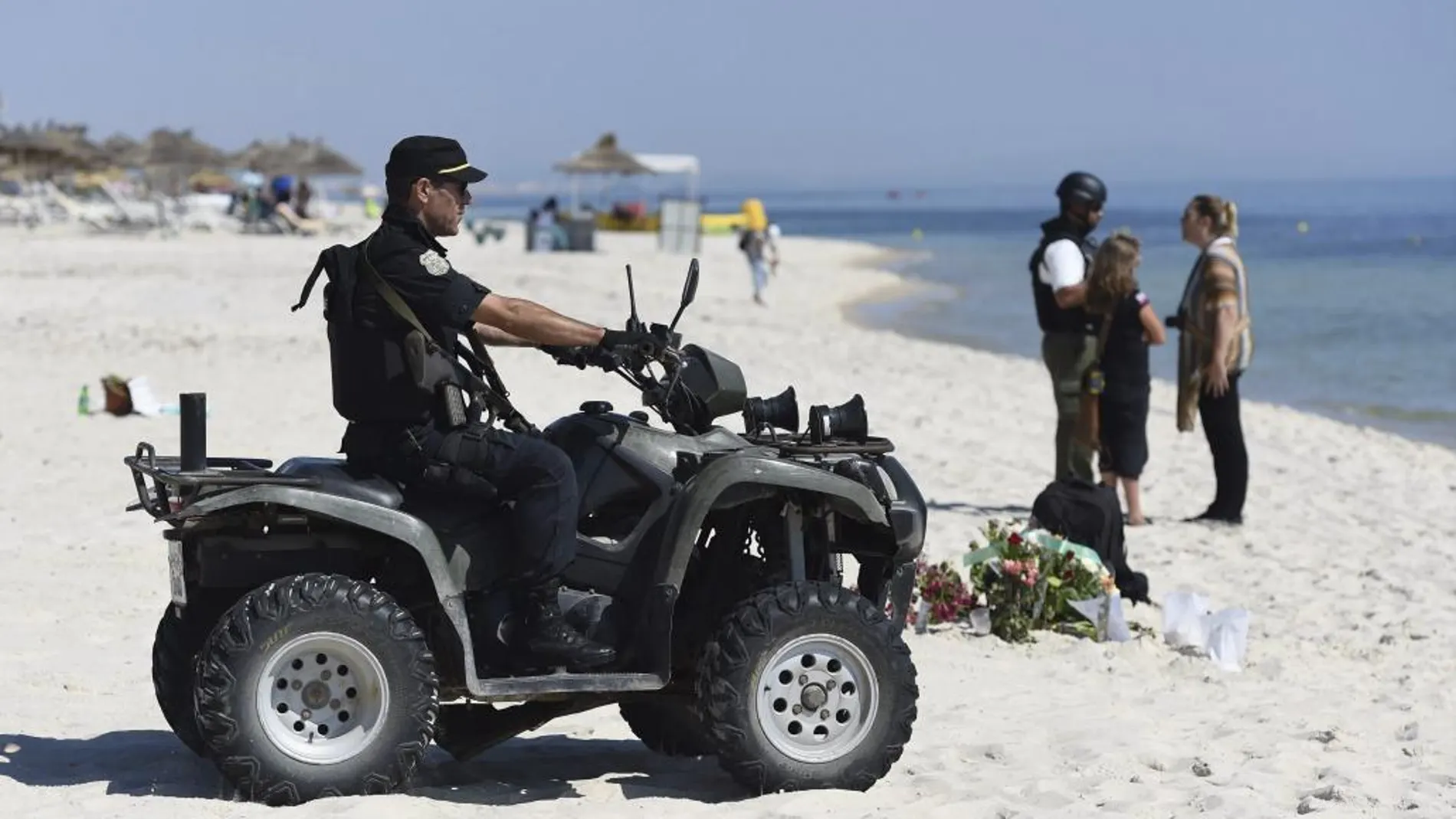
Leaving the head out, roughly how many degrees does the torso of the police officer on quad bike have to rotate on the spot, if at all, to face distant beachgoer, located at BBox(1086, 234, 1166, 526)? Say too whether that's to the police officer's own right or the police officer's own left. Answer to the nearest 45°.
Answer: approximately 45° to the police officer's own left

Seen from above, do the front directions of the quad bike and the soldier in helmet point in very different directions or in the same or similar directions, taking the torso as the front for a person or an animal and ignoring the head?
same or similar directions

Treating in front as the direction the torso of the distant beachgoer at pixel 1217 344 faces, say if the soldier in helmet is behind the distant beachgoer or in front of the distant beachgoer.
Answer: in front

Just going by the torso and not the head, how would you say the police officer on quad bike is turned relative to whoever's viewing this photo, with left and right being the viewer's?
facing to the right of the viewer

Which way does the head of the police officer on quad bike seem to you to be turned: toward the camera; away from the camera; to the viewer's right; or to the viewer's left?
to the viewer's right

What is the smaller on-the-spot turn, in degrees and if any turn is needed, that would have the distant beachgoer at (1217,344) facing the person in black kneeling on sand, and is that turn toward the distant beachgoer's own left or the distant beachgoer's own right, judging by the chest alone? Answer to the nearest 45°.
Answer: approximately 90° to the distant beachgoer's own left

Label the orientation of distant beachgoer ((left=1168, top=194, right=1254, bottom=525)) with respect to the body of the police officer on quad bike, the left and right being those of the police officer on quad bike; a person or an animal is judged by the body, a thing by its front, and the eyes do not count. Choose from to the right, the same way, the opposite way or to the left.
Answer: the opposite way

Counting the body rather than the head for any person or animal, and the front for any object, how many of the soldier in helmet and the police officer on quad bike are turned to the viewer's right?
2

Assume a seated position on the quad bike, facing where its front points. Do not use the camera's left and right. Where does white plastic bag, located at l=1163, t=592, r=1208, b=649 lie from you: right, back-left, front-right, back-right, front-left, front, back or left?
front-left

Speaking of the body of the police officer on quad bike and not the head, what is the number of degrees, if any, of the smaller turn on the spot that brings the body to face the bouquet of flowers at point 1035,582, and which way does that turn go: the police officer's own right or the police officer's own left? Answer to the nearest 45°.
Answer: approximately 45° to the police officer's own left

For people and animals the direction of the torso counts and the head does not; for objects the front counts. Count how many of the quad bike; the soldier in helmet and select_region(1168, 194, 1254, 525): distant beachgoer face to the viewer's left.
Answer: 1

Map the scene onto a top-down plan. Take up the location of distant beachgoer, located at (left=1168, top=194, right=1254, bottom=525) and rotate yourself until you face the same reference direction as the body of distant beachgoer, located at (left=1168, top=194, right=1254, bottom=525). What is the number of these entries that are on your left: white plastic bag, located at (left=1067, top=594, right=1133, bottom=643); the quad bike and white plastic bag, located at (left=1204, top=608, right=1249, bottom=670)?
3

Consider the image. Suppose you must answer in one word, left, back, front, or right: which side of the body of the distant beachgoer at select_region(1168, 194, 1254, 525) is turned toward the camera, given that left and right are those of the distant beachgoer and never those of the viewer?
left

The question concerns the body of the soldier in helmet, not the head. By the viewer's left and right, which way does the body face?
facing to the right of the viewer

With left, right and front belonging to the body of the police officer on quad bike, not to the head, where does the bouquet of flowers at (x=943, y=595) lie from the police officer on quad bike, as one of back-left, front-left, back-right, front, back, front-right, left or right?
front-left

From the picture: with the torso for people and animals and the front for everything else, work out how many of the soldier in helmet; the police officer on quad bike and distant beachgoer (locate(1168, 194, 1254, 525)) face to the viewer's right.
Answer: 2

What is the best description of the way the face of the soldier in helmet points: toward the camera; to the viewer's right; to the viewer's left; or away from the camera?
to the viewer's right

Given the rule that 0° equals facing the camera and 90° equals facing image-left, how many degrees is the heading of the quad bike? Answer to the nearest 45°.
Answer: approximately 270°
